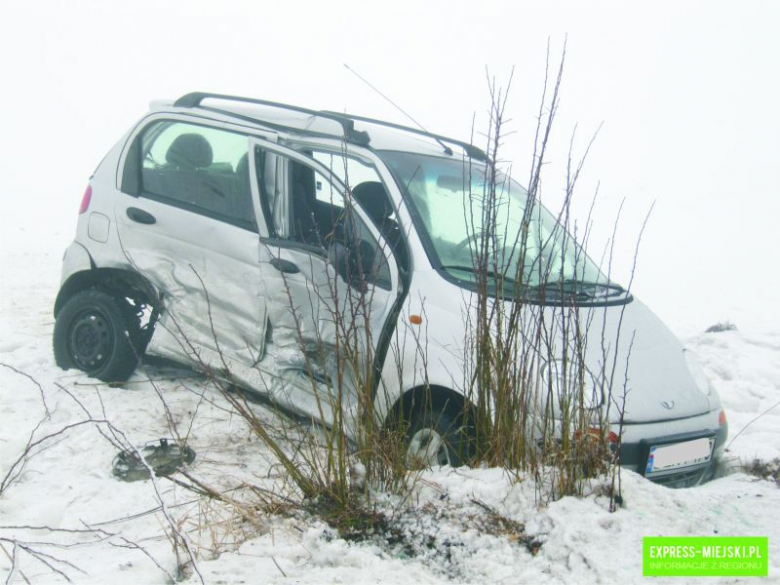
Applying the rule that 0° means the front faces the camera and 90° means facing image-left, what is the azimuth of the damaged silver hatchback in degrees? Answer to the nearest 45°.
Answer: approximately 315°
